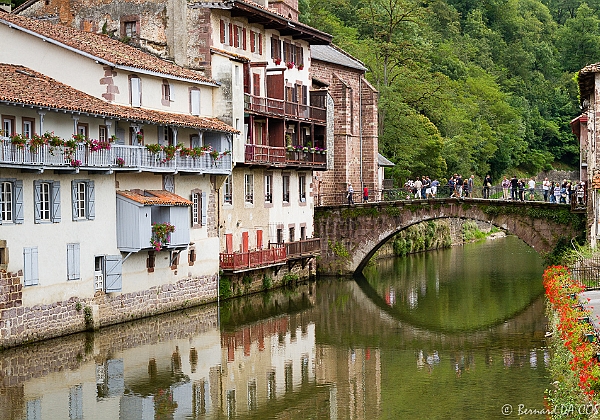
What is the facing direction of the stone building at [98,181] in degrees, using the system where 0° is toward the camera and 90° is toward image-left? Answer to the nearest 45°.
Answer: approximately 315°

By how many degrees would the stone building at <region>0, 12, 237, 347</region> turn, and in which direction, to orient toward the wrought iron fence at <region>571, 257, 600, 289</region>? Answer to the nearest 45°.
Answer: approximately 45° to its left
